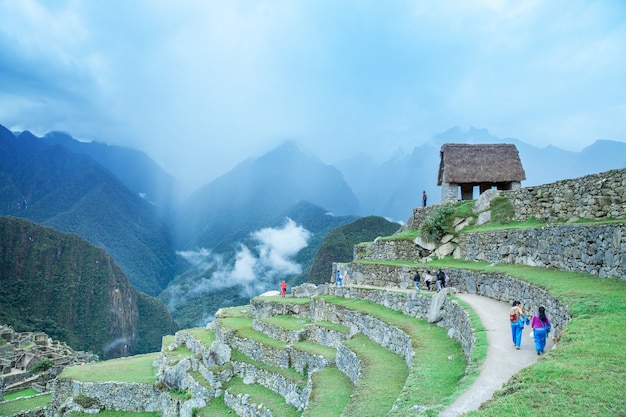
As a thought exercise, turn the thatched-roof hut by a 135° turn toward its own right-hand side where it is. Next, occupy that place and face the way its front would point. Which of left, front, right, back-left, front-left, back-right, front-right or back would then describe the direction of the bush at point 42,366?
front-left

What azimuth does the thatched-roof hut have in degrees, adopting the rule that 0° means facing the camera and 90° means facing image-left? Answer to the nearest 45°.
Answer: approximately 0°

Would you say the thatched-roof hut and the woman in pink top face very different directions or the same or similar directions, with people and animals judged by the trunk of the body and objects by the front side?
very different directions

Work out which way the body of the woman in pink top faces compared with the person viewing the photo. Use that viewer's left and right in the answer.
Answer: facing away from the viewer

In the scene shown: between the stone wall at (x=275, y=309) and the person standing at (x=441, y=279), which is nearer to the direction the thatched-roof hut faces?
the person standing

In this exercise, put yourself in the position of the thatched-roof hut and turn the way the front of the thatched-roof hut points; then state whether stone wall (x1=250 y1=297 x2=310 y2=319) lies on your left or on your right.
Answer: on your right

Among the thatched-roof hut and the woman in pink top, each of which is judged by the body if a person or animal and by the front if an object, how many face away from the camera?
1

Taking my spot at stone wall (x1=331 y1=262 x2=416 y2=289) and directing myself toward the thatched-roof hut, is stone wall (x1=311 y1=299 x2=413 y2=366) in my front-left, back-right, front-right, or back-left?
back-right

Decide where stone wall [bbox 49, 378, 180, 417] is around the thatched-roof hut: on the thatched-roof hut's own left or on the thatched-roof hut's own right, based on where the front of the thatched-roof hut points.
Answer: on the thatched-roof hut's own right

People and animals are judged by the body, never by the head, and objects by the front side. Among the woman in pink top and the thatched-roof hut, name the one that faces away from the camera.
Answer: the woman in pink top

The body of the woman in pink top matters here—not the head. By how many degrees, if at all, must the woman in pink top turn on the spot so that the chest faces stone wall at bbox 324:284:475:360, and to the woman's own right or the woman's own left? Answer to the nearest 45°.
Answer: approximately 45° to the woman's own left

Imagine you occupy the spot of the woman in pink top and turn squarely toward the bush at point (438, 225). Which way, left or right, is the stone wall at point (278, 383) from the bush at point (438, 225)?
left
